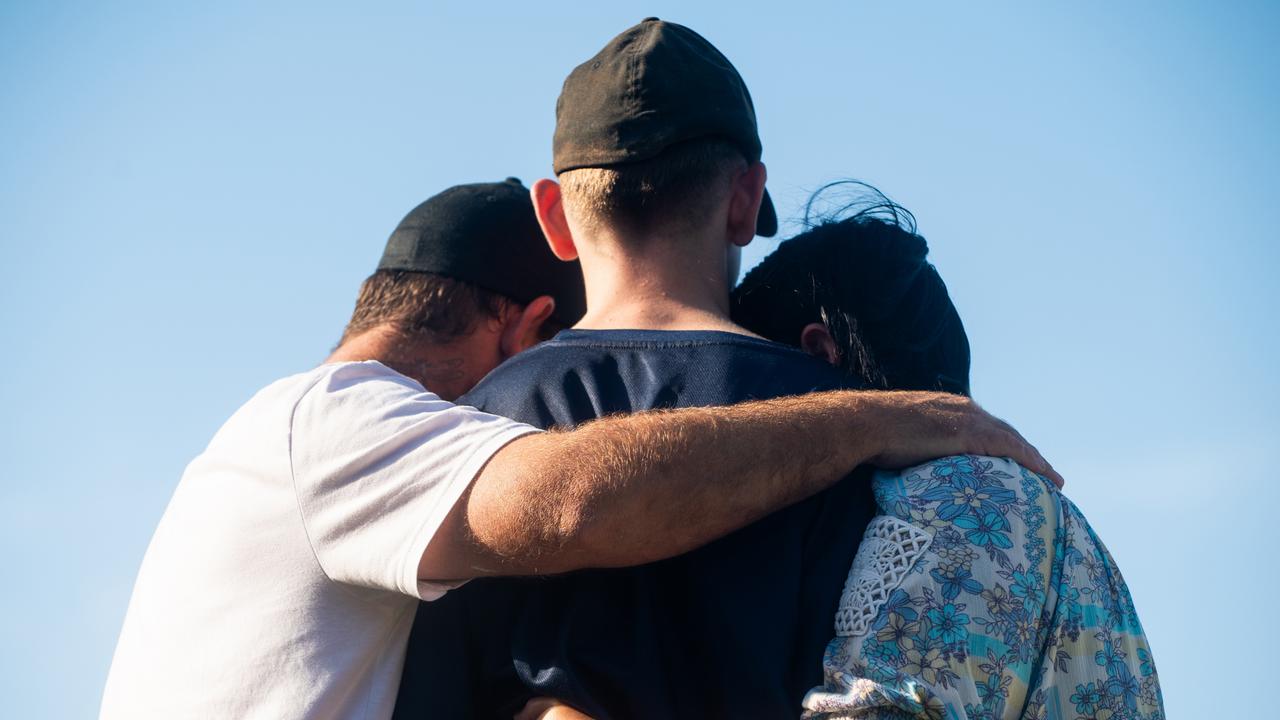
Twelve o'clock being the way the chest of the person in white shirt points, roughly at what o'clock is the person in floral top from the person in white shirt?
The person in floral top is roughly at 2 o'clock from the person in white shirt.

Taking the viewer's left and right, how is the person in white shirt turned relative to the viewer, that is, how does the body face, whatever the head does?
facing away from the viewer and to the right of the viewer

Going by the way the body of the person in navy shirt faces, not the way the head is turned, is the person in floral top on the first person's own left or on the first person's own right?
on the first person's own right

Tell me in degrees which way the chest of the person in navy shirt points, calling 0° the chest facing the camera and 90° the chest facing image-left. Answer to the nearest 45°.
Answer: approximately 180°
